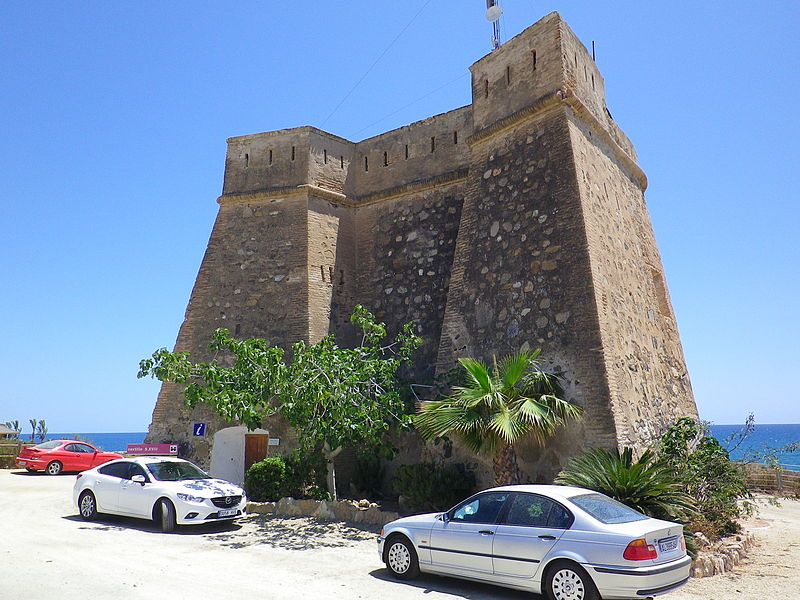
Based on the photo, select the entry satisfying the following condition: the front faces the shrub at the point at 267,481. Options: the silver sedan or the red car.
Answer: the silver sedan

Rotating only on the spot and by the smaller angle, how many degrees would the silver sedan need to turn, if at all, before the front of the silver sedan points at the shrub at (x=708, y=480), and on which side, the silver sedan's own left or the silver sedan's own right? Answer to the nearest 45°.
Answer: approximately 90° to the silver sedan's own right

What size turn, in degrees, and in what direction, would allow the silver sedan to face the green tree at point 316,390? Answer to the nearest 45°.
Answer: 0° — it already faces it

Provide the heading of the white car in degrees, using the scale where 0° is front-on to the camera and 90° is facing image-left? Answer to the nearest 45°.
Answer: approximately 315°

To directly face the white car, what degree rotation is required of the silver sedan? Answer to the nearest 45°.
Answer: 0° — it already faces it

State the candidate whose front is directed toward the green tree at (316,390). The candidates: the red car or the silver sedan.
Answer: the silver sedan

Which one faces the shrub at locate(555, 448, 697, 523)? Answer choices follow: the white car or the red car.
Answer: the white car

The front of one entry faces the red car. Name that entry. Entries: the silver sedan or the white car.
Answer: the silver sedan

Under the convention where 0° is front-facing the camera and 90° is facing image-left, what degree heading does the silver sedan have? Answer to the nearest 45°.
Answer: approximately 135°

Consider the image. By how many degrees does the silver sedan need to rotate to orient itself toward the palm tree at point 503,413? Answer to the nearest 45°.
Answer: approximately 45° to its right
